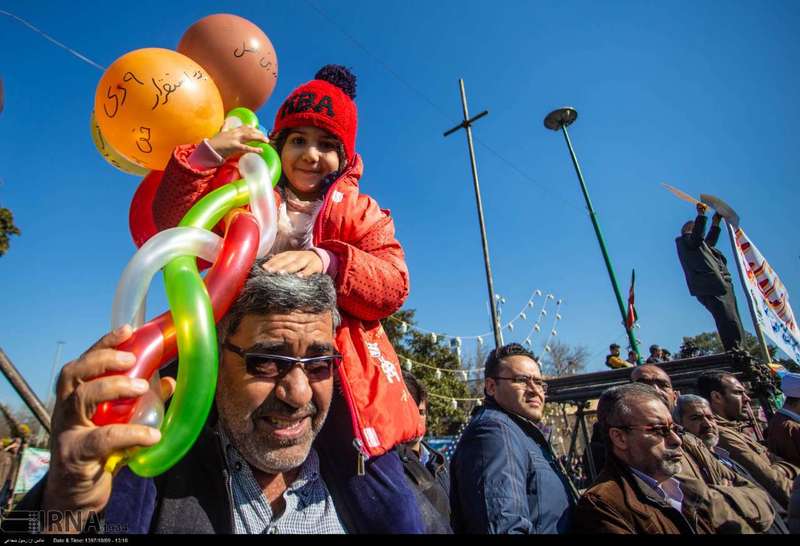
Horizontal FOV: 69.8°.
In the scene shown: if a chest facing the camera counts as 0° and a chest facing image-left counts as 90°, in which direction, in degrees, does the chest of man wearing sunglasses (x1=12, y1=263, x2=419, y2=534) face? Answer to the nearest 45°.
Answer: approximately 315°

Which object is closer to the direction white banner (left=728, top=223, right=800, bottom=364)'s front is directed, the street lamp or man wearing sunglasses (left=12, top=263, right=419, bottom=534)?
the man wearing sunglasses

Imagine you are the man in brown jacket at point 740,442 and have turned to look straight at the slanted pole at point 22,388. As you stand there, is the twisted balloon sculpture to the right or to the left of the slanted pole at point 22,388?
left
